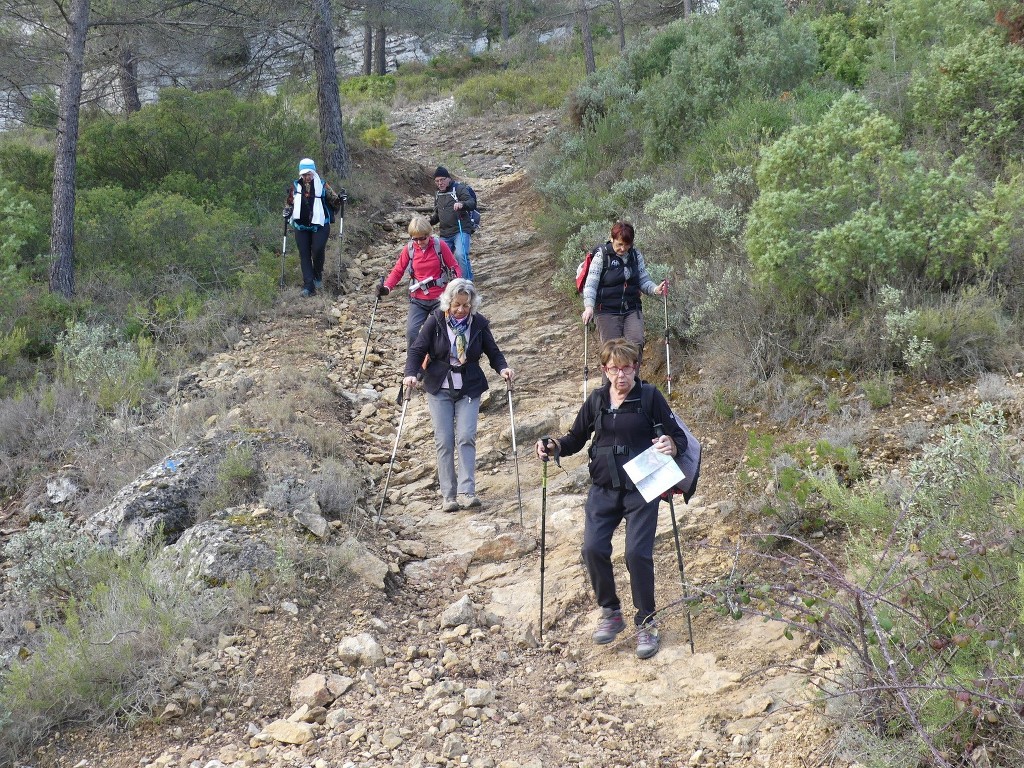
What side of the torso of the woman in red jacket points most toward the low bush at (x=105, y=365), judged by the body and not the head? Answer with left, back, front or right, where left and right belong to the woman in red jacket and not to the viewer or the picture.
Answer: right

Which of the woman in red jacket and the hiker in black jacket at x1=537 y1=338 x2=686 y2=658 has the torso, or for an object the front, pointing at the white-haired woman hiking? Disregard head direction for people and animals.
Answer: the woman in red jacket

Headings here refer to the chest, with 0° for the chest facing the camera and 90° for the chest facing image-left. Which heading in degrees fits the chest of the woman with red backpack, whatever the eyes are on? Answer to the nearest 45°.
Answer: approximately 0°

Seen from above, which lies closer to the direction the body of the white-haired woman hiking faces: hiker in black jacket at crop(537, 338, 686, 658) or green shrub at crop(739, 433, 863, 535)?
the hiker in black jacket
